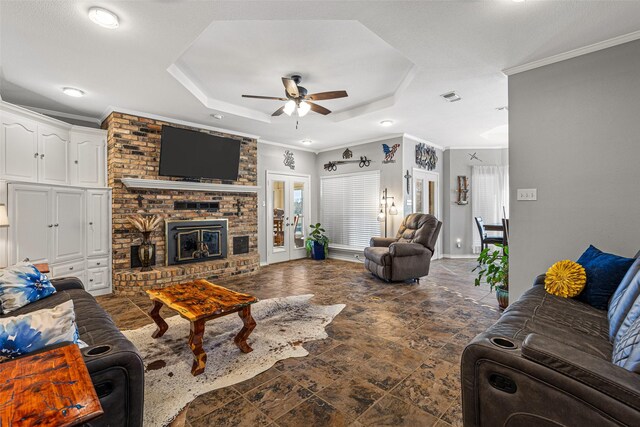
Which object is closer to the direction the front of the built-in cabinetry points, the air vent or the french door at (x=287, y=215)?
the air vent

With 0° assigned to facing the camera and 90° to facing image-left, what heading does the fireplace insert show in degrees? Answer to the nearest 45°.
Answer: approximately 315°

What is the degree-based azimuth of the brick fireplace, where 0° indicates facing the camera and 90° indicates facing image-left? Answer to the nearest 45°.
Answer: approximately 315°

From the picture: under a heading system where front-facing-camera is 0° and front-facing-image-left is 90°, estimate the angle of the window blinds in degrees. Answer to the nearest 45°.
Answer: approximately 45°

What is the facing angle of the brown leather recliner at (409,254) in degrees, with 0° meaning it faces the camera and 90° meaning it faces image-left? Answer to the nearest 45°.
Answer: approximately 45°

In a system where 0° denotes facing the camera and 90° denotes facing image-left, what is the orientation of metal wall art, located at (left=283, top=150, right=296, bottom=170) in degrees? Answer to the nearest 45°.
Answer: approximately 315°

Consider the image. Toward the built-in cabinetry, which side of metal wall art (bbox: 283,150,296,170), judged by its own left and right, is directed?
right

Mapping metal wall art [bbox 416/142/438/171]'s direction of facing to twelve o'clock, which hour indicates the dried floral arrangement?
The dried floral arrangement is roughly at 3 o'clock from the metal wall art.

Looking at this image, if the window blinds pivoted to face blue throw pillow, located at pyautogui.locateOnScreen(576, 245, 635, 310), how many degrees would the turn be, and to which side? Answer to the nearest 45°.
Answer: approximately 45° to its left

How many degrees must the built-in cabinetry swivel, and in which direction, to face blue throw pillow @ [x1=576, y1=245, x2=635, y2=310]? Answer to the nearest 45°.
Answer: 0° — it already faces it

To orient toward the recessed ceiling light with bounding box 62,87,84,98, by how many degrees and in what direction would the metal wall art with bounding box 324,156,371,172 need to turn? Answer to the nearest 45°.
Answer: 0° — it already faces it
